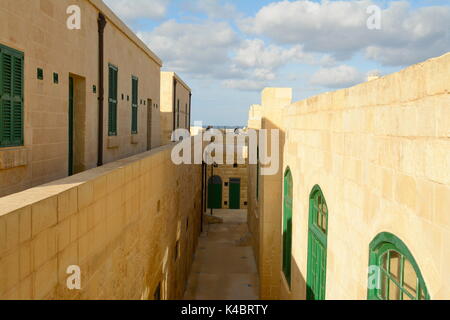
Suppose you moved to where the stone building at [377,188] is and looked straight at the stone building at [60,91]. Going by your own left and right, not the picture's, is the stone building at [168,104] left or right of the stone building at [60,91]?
right

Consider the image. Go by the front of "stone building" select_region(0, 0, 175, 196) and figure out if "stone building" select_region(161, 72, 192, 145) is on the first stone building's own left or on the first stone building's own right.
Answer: on the first stone building's own left

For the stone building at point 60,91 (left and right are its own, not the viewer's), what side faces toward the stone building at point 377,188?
front

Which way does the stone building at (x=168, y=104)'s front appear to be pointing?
to the viewer's right

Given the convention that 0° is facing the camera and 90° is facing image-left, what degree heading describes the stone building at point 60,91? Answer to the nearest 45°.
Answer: approximately 315°

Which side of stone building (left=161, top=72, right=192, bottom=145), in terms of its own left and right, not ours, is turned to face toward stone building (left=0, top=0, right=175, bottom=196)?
right

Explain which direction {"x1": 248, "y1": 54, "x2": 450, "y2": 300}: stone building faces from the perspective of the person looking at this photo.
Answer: facing the viewer and to the left of the viewer

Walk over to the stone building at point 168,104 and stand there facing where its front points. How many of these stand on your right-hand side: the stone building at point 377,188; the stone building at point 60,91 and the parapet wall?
3

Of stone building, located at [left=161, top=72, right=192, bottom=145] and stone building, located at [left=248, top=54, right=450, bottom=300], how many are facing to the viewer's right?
1
